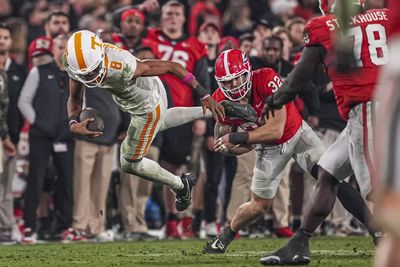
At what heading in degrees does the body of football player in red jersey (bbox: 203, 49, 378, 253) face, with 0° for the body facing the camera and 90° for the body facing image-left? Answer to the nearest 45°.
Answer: approximately 45°

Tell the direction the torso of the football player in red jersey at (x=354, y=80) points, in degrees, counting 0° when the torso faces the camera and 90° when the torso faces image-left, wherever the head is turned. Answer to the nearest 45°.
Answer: approximately 135°

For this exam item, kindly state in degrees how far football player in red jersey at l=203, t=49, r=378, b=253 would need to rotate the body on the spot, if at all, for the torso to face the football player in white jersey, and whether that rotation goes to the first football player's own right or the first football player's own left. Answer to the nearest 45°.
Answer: approximately 45° to the first football player's own right
